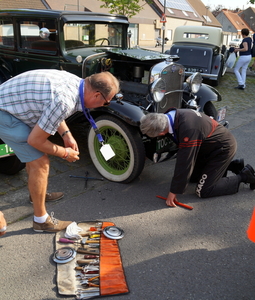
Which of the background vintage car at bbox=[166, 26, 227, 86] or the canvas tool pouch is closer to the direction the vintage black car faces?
the canvas tool pouch

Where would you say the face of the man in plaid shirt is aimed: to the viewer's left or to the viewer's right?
to the viewer's right

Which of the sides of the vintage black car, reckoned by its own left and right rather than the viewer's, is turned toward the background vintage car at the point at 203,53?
left

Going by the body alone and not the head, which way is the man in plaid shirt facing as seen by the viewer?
to the viewer's right

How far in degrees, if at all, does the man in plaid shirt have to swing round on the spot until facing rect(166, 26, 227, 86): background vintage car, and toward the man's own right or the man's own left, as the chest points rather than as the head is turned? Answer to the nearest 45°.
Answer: approximately 45° to the man's own left
